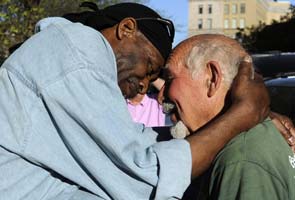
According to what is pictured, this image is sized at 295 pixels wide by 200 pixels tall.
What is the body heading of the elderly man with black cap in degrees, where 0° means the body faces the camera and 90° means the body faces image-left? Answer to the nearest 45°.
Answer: approximately 270°

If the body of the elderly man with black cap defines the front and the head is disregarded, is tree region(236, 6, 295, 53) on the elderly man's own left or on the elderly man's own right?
on the elderly man's own left

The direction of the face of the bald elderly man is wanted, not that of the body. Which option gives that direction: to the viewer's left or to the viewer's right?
to the viewer's left

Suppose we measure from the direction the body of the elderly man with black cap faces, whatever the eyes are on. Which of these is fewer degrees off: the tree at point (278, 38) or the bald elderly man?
the bald elderly man

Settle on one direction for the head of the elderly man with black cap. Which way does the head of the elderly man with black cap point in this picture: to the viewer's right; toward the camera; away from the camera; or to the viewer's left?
to the viewer's right
